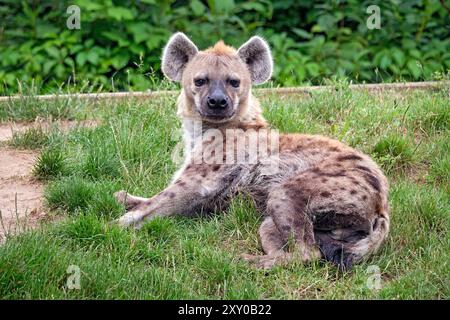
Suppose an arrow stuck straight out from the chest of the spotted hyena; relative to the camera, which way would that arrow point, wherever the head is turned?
to the viewer's left
